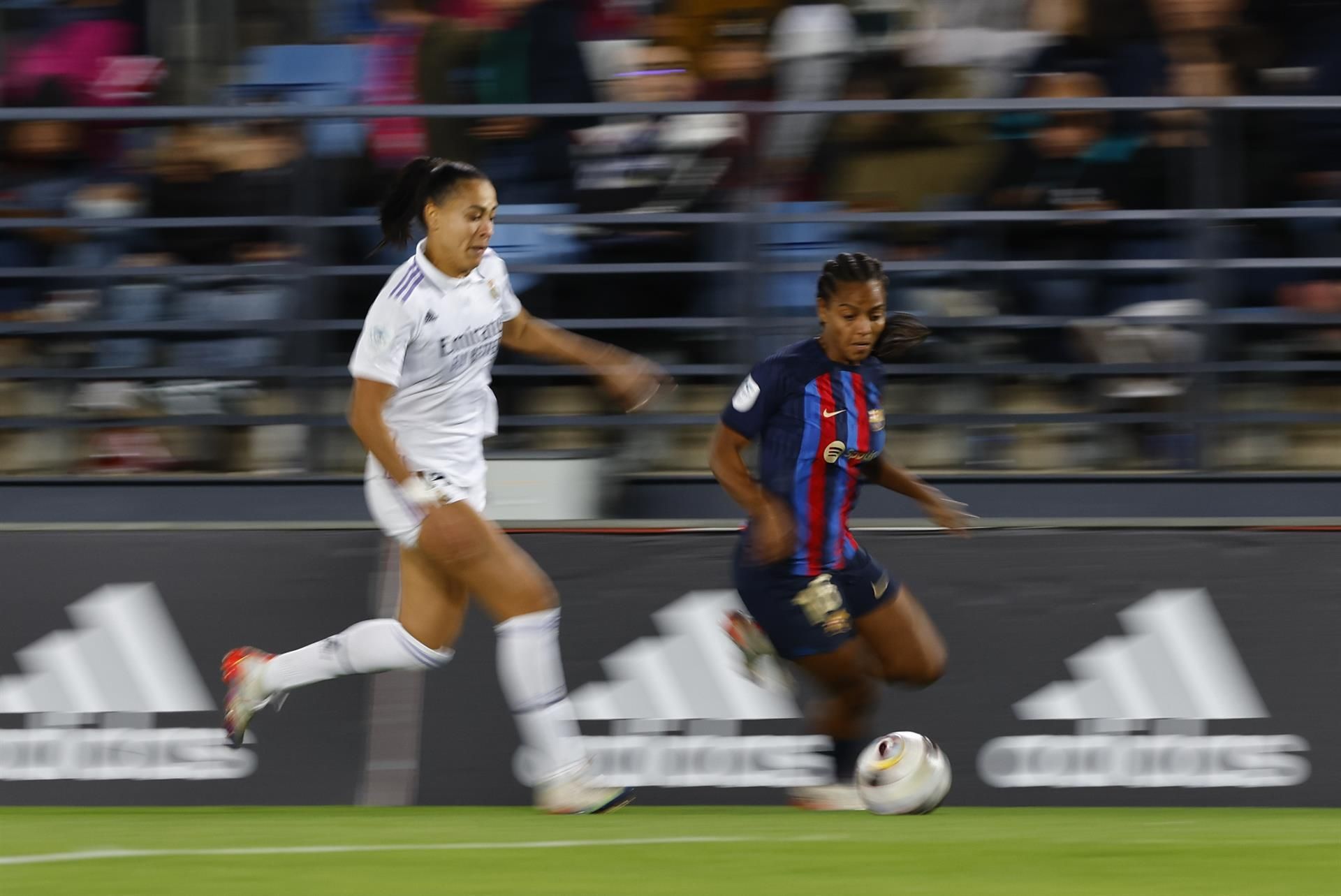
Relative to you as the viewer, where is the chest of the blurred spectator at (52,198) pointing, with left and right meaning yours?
facing the viewer

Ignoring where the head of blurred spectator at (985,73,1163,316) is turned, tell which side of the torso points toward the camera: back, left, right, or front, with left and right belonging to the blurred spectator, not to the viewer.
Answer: front

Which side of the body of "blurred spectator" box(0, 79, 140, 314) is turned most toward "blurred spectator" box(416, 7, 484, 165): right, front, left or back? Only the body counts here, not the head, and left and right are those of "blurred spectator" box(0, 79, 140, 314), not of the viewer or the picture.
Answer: left

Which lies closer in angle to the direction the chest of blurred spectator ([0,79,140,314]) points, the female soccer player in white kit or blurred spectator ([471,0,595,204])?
the female soccer player in white kit

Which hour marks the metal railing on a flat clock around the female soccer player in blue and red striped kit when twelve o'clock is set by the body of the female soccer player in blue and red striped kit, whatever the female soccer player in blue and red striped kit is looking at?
The metal railing is roughly at 7 o'clock from the female soccer player in blue and red striped kit.

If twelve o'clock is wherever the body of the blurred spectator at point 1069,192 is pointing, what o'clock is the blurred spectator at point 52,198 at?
the blurred spectator at point 52,198 is roughly at 3 o'clock from the blurred spectator at point 1069,192.

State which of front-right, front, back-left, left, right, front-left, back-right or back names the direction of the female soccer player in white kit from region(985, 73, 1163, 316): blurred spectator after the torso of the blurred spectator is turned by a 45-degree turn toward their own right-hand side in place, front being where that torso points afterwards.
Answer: front

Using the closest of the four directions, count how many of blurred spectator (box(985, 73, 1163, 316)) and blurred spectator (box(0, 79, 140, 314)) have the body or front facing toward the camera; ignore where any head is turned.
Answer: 2

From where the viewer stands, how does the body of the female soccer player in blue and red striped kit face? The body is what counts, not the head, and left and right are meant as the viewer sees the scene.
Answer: facing the viewer and to the right of the viewer

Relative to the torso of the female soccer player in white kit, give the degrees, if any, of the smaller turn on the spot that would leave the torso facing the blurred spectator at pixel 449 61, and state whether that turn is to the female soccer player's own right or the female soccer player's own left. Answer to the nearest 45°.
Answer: approximately 135° to the female soccer player's own left

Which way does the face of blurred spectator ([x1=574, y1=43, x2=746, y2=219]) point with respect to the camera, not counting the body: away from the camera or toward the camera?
toward the camera

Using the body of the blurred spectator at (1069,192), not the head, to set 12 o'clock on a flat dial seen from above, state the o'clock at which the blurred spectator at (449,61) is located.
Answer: the blurred spectator at (449,61) is roughly at 3 o'clock from the blurred spectator at (1069,192).
